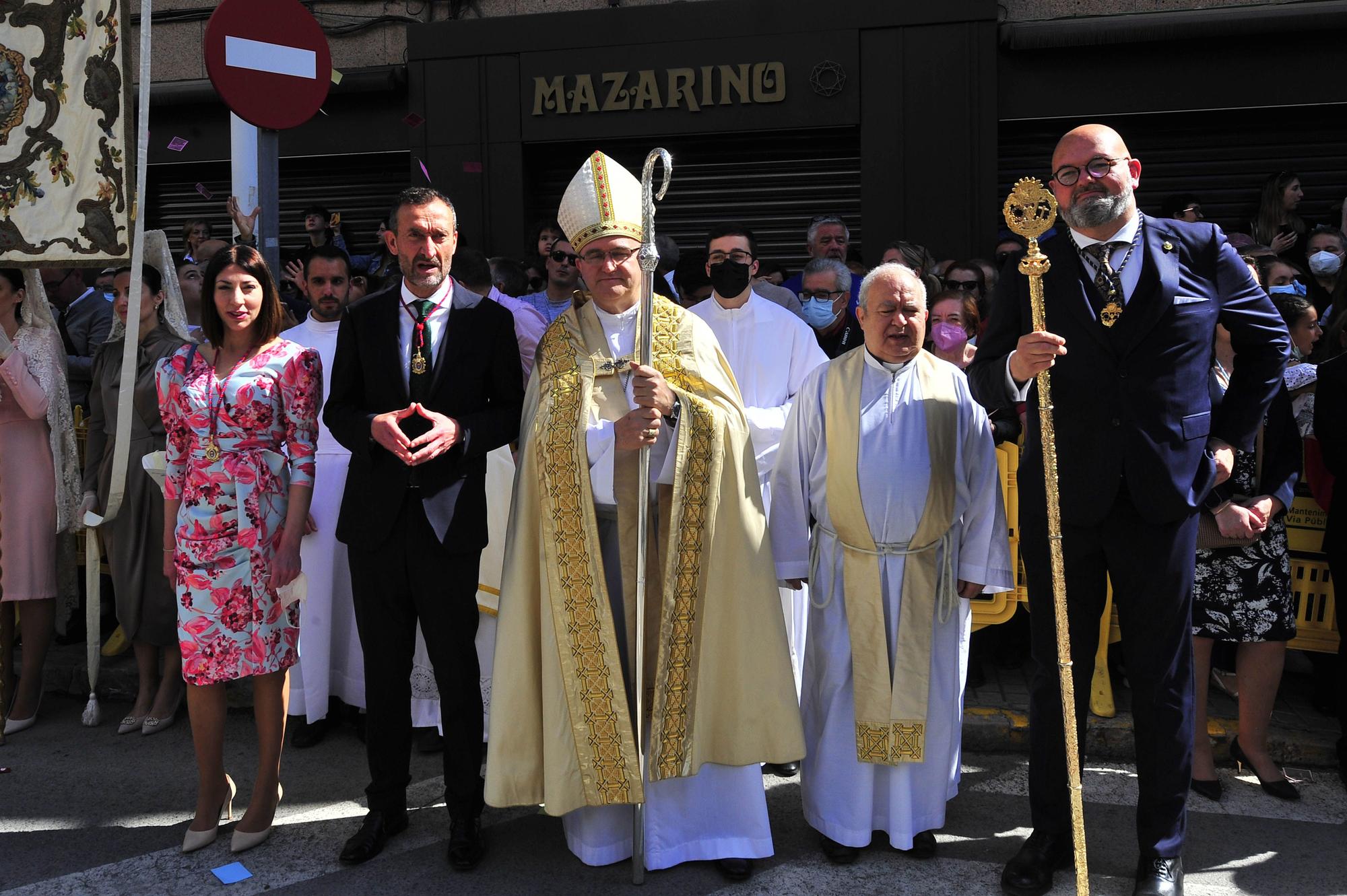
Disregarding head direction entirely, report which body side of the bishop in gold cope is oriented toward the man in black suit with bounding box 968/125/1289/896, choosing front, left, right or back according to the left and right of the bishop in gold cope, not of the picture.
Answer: left

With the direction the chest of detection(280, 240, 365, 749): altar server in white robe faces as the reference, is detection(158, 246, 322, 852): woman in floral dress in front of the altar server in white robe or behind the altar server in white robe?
in front

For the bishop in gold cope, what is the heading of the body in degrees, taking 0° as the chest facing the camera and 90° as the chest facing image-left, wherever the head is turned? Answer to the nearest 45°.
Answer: approximately 0°

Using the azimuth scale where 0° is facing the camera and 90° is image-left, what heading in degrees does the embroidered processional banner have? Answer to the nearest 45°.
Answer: approximately 0°

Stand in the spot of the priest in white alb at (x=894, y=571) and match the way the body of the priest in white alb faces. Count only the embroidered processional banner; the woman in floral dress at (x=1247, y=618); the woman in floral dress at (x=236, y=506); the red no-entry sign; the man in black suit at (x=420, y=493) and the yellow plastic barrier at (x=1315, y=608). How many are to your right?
4

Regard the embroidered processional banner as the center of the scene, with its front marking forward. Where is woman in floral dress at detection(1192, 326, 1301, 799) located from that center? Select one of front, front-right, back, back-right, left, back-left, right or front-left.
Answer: front-left

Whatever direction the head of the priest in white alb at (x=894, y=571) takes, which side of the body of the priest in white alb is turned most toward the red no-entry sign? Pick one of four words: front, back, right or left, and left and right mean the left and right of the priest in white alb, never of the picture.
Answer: right

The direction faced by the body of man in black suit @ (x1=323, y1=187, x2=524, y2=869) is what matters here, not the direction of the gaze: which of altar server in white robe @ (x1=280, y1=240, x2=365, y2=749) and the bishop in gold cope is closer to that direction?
the bishop in gold cope

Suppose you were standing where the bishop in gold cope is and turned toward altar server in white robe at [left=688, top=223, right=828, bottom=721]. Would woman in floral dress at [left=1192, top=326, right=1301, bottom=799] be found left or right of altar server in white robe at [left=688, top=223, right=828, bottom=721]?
right
